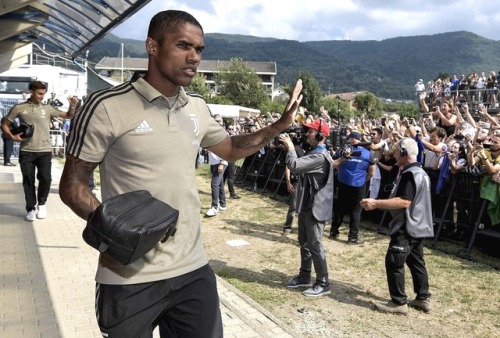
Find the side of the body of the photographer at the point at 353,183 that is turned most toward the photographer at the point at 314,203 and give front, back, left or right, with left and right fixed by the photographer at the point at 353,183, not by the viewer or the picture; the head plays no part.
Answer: front

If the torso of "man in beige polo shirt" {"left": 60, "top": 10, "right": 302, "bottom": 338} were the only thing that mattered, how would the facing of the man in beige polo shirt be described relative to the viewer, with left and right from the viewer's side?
facing the viewer and to the right of the viewer

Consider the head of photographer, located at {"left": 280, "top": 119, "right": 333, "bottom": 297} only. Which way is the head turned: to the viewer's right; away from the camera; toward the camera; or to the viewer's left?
to the viewer's left

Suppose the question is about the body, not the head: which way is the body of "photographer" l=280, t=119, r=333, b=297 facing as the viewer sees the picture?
to the viewer's left

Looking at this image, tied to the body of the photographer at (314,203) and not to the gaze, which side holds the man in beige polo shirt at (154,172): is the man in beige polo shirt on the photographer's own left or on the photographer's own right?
on the photographer's own left

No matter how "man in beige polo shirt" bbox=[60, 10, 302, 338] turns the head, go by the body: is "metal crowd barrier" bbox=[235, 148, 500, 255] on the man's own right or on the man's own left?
on the man's own left

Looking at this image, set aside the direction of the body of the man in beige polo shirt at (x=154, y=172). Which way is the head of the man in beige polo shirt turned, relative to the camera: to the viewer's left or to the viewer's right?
to the viewer's right

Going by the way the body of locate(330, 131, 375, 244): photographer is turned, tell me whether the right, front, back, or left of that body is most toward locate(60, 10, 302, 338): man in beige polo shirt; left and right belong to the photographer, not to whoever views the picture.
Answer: front

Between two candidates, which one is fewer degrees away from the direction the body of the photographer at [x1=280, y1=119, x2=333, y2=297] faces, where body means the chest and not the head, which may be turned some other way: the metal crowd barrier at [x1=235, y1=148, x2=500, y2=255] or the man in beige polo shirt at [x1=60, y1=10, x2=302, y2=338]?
the man in beige polo shirt

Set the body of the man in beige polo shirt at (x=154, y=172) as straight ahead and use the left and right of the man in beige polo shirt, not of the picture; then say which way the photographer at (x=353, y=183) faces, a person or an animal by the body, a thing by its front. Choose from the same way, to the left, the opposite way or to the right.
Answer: to the right
